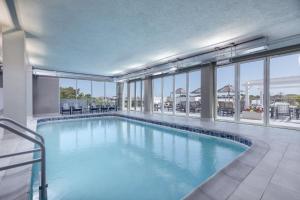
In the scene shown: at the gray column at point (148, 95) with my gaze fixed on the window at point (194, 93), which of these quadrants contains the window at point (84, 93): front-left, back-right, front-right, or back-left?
back-right
